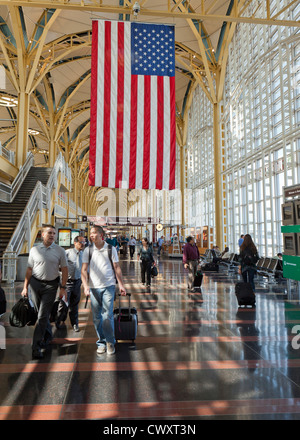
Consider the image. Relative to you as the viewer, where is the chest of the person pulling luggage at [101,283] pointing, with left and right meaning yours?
facing the viewer

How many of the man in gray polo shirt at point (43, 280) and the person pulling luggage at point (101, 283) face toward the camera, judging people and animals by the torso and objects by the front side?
2

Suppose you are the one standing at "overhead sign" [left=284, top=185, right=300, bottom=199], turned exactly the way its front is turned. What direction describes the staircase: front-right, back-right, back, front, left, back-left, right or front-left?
front-right

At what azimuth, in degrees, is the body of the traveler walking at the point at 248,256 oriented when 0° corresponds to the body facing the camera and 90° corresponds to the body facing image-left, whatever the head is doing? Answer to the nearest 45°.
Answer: approximately 180°

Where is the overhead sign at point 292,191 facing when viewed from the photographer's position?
facing the viewer and to the left of the viewer

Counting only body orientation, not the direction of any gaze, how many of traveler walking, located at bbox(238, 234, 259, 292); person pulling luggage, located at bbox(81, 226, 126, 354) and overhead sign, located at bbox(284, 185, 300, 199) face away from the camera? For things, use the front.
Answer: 1

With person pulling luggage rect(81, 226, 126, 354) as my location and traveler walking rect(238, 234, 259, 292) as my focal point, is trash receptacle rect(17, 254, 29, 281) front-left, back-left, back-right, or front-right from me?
front-left

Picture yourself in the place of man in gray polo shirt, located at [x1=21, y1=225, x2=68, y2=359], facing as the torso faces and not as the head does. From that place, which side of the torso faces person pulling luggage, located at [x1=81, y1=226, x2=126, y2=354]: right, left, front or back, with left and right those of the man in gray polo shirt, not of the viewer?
left

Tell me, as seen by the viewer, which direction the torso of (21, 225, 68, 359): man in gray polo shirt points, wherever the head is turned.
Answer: toward the camera

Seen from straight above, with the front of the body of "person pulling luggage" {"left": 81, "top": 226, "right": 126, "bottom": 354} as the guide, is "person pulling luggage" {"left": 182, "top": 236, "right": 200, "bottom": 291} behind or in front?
behind

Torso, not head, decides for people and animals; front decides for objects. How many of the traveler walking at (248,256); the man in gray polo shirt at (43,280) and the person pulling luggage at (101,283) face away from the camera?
1
